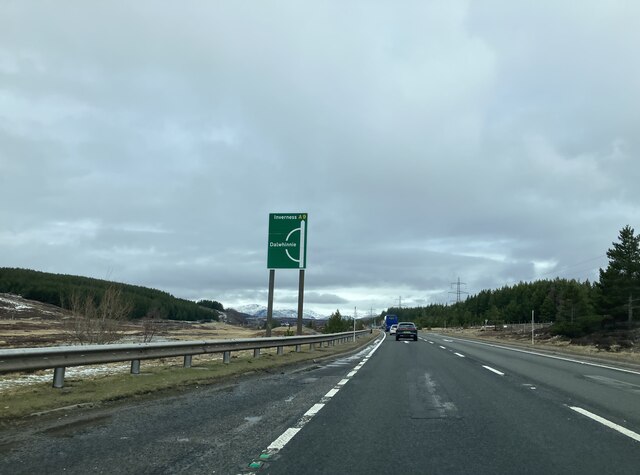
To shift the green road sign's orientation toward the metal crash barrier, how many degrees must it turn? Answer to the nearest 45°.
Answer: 0° — it already faces it

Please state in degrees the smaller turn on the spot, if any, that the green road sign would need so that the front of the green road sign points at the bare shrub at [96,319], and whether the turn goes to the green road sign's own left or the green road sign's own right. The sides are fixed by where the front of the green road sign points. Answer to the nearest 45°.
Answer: approximately 90° to the green road sign's own right

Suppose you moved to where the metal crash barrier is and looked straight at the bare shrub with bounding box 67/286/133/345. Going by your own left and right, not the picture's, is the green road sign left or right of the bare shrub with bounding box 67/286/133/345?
right

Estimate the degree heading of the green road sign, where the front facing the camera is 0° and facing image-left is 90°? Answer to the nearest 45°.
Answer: approximately 0°

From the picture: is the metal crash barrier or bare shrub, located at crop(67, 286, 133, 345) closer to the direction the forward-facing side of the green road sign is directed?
the metal crash barrier
